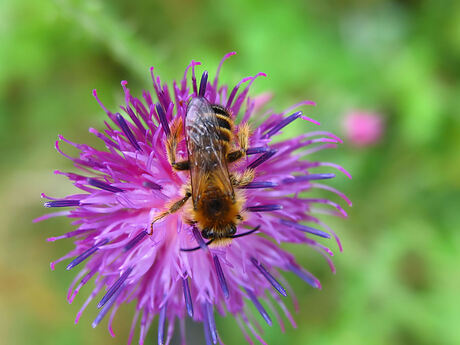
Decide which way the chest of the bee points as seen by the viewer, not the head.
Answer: toward the camera

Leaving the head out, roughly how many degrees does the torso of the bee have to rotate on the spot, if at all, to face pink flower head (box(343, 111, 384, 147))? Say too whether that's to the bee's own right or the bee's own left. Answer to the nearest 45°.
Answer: approximately 135° to the bee's own left
